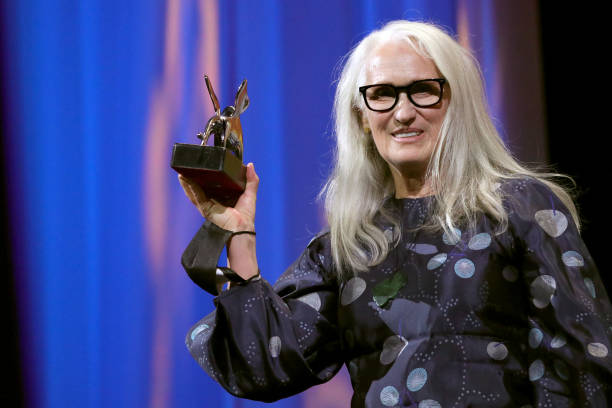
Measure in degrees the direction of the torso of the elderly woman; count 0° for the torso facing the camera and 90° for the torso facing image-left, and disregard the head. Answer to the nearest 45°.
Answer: approximately 0°
